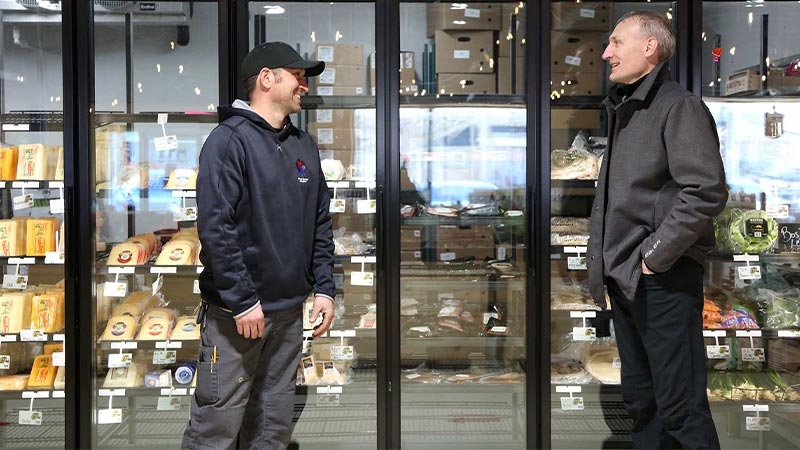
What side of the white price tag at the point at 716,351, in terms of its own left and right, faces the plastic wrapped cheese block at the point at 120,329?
right

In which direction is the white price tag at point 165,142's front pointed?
toward the camera

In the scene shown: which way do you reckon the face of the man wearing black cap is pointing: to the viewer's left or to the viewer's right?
to the viewer's right

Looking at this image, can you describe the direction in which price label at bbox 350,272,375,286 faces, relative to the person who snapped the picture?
facing the viewer

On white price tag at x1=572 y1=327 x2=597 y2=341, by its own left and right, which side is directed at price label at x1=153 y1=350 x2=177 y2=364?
right

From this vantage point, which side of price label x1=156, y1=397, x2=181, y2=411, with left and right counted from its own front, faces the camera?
front

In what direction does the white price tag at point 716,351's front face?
toward the camera

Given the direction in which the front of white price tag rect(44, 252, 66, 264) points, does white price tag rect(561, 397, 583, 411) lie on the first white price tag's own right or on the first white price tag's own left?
on the first white price tag's own left

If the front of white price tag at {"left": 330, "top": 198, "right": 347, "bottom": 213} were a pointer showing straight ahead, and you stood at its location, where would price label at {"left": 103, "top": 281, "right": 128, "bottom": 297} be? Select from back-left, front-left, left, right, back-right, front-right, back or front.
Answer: right
